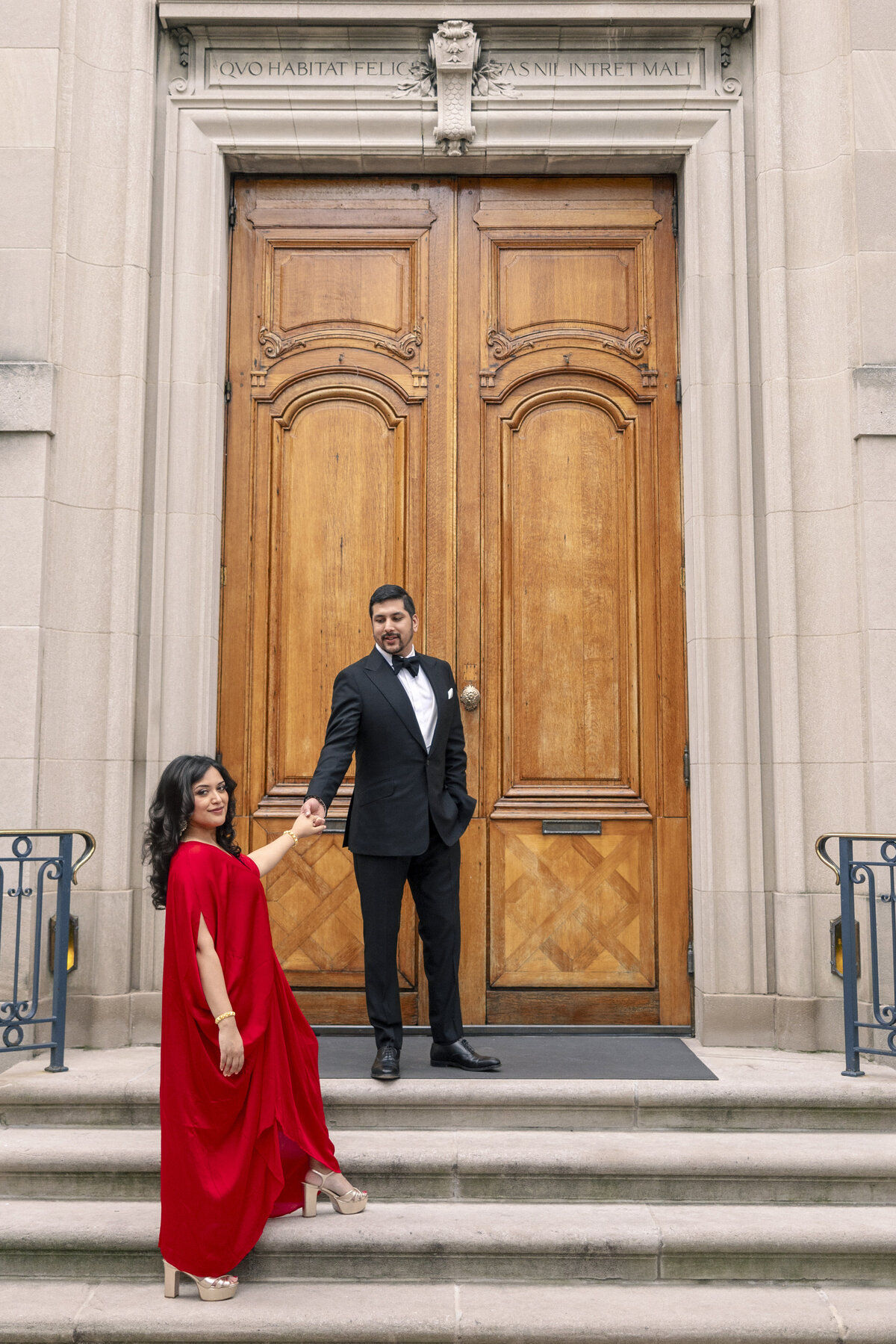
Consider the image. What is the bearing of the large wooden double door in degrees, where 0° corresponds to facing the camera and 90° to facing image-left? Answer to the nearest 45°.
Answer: approximately 0°
